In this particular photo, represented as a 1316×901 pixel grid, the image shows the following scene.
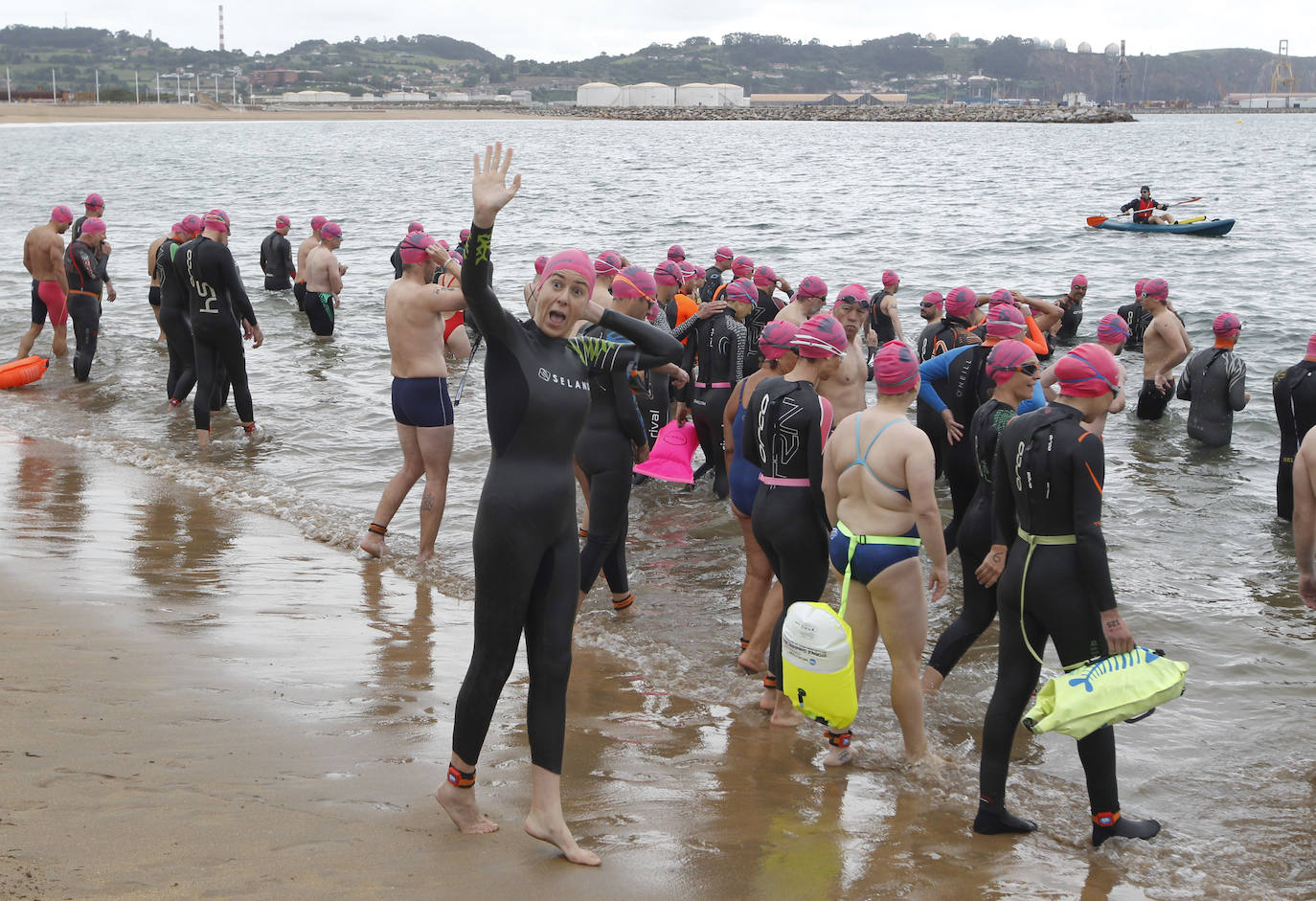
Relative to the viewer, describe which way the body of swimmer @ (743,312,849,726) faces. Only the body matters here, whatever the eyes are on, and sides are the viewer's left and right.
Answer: facing away from the viewer and to the right of the viewer

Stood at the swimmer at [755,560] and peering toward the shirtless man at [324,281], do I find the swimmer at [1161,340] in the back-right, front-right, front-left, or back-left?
front-right

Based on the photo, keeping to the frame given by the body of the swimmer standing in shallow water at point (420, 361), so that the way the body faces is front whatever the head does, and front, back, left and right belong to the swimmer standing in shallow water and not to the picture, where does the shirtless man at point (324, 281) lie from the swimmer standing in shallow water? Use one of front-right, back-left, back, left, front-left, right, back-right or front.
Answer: front-left

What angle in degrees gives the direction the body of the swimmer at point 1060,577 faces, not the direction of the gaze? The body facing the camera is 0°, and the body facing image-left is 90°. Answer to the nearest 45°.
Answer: approximately 225°

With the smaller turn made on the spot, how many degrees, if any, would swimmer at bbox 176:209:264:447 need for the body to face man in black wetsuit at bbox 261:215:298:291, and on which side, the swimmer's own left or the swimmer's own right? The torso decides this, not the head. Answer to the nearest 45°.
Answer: approximately 45° to the swimmer's own left

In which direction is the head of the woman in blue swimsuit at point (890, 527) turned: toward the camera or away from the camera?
away from the camera

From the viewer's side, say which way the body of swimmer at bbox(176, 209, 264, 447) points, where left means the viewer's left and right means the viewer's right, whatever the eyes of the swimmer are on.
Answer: facing away from the viewer and to the right of the viewer

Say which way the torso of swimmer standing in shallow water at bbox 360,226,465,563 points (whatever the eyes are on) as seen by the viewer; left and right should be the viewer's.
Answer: facing away from the viewer and to the right of the viewer

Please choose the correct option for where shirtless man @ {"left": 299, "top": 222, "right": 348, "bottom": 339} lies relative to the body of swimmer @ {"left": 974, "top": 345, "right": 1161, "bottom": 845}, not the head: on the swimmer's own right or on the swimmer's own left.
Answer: on the swimmer's own left

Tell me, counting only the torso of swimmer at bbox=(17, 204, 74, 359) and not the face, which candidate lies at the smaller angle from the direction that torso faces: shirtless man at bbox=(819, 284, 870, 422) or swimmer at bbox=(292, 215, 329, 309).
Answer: the swimmer
